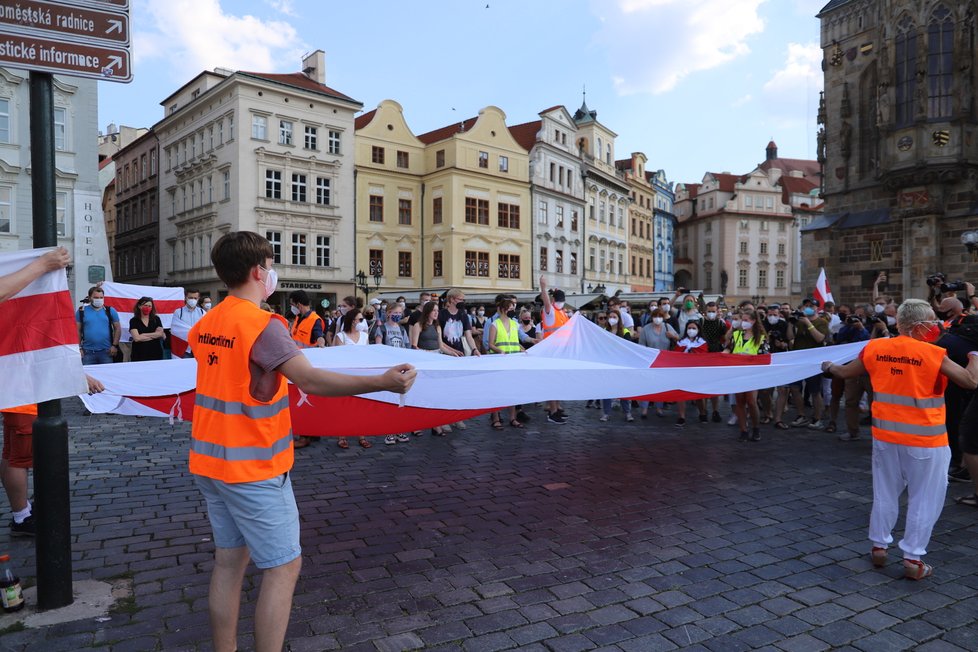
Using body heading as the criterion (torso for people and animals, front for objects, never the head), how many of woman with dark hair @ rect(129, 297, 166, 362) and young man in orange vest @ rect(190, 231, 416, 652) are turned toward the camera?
1

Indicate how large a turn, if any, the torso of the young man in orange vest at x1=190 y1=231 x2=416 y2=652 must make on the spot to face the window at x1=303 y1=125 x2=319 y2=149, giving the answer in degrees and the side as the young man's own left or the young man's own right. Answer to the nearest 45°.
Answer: approximately 45° to the young man's own left

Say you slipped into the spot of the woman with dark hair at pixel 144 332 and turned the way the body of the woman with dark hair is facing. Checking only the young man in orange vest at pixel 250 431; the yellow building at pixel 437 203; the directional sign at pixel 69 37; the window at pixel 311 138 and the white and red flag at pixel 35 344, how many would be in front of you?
3

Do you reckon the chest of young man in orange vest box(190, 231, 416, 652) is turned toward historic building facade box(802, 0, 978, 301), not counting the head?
yes

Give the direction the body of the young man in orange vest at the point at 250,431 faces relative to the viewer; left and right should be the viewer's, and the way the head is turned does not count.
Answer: facing away from the viewer and to the right of the viewer

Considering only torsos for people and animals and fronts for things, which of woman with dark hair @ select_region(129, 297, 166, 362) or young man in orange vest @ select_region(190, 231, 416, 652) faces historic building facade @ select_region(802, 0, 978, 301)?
the young man in orange vest

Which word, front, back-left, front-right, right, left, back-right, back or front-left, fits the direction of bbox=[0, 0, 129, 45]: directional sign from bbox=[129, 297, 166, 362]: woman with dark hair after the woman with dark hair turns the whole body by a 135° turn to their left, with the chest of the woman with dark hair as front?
back-right

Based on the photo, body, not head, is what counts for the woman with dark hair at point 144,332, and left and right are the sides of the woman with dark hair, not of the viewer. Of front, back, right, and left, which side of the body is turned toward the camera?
front

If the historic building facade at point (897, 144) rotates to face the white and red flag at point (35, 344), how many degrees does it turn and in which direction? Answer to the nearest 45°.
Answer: approximately 45° to its left

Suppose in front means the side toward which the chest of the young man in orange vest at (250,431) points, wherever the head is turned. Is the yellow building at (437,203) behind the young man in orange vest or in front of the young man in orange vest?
in front

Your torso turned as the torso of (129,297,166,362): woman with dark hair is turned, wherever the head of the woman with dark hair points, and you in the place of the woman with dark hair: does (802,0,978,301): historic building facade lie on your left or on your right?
on your left

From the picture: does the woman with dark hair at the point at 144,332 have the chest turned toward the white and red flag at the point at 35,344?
yes

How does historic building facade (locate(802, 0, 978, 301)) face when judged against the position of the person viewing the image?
facing the viewer and to the left of the viewer

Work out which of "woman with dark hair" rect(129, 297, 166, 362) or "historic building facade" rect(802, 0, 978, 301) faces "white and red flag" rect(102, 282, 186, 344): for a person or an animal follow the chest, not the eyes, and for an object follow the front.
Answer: the historic building facade

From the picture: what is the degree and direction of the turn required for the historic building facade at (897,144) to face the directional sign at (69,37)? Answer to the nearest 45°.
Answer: approximately 45° to its left

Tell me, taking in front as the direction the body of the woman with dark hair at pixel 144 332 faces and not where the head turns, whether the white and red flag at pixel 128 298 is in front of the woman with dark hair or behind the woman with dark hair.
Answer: behind

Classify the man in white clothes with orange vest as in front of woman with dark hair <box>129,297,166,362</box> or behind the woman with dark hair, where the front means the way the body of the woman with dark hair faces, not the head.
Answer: in front

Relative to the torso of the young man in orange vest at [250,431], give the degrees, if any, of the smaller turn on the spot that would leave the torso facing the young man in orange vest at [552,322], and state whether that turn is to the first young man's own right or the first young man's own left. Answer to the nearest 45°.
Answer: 0° — they already face them

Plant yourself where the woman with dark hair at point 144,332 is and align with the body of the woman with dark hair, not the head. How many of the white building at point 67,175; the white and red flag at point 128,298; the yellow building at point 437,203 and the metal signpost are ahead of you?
1
